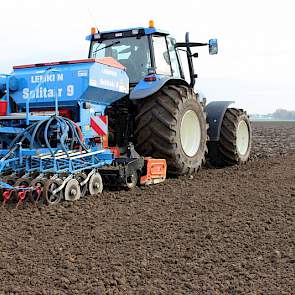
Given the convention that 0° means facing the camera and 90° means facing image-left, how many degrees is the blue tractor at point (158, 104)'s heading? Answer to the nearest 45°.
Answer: approximately 225°
